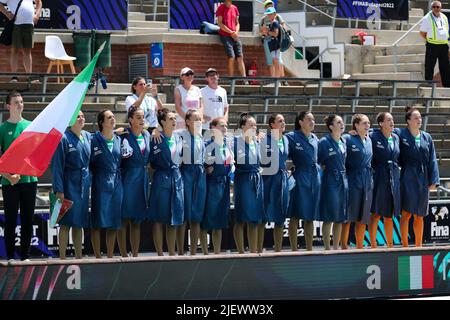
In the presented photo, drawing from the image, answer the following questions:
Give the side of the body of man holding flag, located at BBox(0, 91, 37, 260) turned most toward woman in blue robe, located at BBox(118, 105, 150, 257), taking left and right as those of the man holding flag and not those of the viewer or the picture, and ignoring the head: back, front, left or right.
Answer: left

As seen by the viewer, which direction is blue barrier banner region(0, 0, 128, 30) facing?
toward the camera

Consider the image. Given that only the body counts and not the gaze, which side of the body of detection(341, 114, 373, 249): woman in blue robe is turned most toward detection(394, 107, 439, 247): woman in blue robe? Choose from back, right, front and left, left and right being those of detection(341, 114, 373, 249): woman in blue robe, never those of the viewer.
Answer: left

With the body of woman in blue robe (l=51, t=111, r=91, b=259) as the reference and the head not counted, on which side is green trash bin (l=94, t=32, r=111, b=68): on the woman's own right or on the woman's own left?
on the woman's own left

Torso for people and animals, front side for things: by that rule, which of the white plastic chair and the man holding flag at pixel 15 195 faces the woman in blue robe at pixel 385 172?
the white plastic chair

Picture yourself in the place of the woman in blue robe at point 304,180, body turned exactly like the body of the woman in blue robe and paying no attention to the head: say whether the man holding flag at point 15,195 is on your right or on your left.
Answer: on your right

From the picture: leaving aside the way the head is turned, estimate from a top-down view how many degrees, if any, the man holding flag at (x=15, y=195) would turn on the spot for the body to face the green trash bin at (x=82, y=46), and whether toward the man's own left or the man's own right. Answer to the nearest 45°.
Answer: approximately 180°

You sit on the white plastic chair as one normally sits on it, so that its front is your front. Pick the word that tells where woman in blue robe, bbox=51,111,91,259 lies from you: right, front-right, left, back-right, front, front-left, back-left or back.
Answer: front-right

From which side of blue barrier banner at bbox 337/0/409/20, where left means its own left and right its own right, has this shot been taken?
front

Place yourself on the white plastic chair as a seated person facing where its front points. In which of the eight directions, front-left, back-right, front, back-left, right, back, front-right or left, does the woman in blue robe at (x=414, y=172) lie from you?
front

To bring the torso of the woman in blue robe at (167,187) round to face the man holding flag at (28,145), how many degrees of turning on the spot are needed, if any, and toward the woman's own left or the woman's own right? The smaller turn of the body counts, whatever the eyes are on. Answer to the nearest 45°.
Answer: approximately 90° to the woman's own right

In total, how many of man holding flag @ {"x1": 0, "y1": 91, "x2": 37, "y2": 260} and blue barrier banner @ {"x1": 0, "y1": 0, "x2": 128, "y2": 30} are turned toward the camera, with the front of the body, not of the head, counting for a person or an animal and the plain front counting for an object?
2

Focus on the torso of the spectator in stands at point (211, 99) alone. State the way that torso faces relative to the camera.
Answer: toward the camera
